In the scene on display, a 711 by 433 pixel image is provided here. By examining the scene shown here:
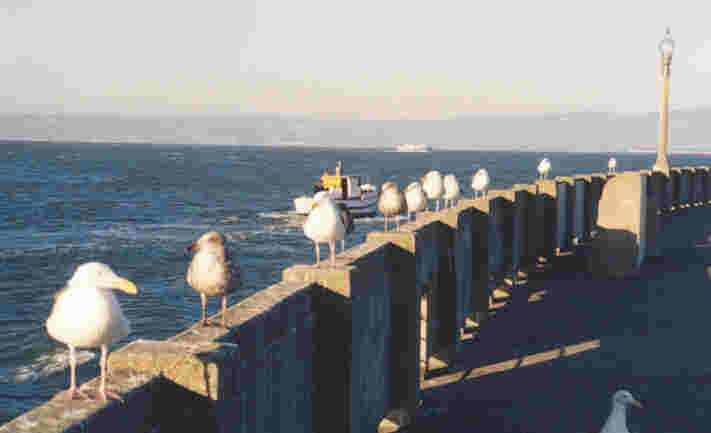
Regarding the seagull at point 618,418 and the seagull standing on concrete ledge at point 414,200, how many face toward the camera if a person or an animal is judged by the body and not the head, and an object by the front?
1

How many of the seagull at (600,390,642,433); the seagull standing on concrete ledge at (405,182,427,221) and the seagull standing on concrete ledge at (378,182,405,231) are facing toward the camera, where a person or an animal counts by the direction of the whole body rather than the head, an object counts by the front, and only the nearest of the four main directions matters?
2

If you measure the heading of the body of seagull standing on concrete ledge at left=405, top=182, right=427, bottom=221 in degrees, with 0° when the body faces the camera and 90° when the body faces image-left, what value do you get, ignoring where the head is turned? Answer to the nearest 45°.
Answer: approximately 0°

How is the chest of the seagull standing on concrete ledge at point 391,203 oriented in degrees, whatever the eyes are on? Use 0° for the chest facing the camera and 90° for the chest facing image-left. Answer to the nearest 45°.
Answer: approximately 0°

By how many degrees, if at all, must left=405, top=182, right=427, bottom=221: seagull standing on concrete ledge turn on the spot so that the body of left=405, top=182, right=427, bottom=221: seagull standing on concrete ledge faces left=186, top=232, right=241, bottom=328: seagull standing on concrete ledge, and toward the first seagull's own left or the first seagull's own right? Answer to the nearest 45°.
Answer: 0° — it already faces it

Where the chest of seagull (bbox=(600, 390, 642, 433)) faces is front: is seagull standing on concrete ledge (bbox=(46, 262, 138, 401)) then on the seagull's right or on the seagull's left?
on the seagull's right

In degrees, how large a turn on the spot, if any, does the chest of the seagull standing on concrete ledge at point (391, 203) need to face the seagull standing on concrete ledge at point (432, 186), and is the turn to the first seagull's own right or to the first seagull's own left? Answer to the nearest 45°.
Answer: approximately 180°

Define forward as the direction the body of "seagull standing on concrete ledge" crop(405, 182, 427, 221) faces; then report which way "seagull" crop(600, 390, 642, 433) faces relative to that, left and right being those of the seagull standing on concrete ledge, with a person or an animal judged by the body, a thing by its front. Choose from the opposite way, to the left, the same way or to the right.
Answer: to the left

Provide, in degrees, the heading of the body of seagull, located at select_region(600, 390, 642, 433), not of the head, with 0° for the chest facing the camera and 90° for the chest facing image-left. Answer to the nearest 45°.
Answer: approximately 270°

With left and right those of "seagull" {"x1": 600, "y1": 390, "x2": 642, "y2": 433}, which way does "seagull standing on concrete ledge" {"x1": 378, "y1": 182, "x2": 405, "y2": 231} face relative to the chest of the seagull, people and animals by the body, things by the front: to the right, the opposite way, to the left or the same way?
to the right

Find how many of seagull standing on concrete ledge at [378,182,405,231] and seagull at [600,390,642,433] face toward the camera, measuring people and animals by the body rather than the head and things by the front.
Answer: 1

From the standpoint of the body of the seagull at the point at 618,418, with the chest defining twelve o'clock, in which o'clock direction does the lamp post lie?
The lamp post is roughly at 9 o'clock from the seagull.
